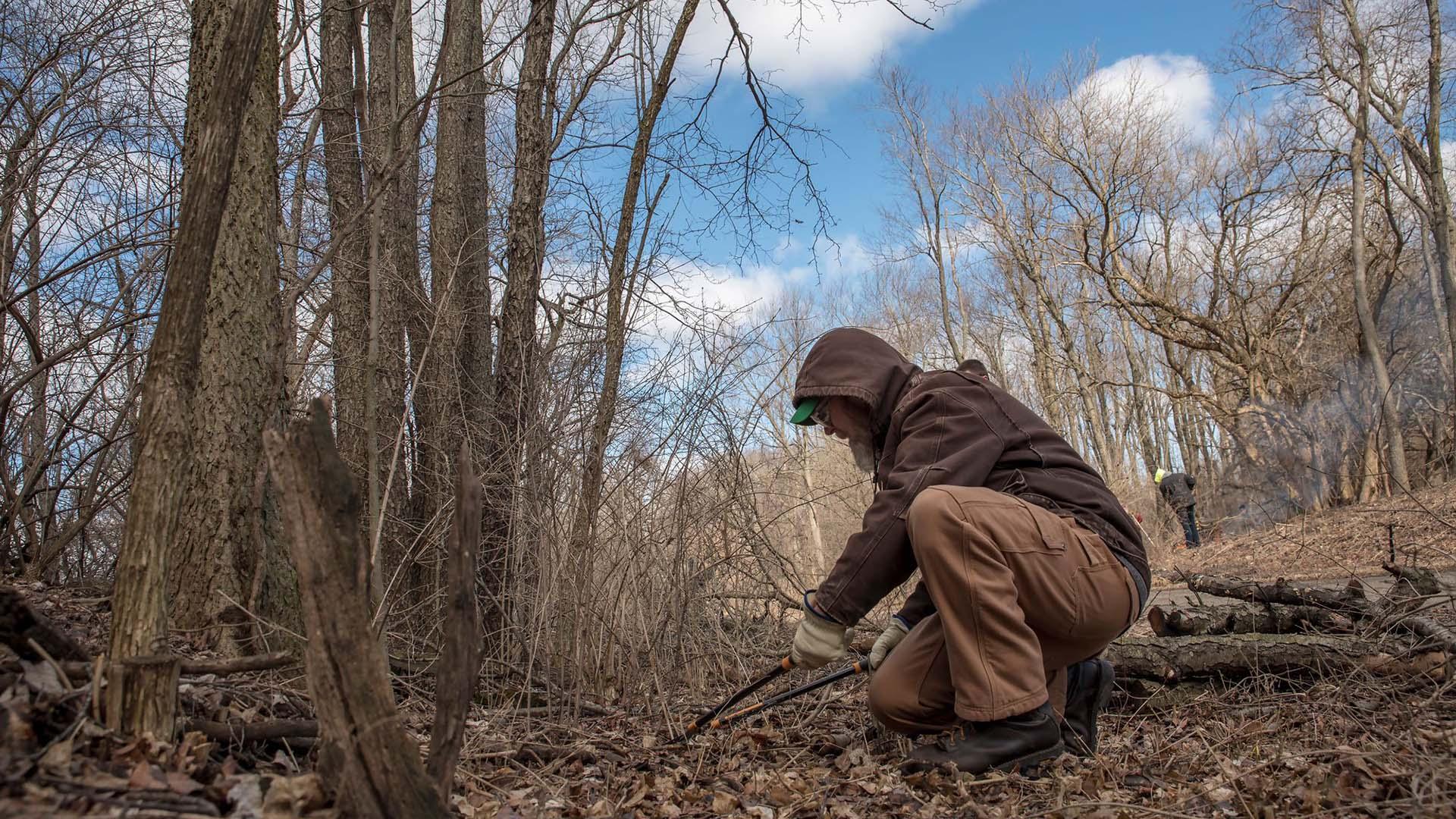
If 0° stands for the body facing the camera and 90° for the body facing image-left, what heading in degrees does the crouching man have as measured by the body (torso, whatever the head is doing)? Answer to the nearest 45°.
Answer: approximately 90°

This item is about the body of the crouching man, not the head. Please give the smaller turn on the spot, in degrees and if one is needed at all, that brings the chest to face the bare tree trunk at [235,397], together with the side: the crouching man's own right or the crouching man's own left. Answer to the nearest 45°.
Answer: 0° — they already face it

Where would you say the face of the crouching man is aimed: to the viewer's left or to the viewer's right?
to the viewer's left

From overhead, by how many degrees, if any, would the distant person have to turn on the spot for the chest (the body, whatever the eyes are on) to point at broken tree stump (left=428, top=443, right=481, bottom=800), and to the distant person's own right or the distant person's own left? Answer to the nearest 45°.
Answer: approximately 90° to the distant person's own left

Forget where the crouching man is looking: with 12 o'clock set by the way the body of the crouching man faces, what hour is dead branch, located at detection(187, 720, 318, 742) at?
The dead branch is roughly at 11 o'clock from the crouching man.
